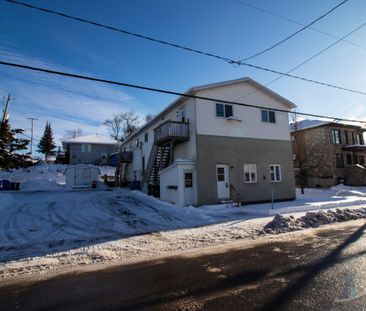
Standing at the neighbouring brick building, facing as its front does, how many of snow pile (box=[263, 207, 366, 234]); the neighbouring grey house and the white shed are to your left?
0

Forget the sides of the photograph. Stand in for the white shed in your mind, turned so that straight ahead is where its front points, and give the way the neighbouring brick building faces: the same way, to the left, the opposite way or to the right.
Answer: the same way

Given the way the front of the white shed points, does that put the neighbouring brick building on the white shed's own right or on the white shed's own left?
on the white shed's own left

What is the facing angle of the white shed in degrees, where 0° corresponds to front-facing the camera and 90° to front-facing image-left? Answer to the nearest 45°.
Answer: approximately 0°

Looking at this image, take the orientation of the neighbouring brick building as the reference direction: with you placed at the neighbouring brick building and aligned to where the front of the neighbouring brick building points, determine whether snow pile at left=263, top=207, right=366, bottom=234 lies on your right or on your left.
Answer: on your right

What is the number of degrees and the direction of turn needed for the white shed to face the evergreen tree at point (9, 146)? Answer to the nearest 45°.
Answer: approximately 135° to its right

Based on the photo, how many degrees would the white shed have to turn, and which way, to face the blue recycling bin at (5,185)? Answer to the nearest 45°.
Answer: approximately 90° to its right

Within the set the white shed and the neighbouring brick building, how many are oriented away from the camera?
0

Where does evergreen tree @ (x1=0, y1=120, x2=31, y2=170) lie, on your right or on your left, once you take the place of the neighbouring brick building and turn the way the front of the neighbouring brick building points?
on your right

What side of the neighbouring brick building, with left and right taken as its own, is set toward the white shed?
right

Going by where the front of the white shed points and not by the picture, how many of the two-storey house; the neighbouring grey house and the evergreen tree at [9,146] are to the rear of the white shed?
1

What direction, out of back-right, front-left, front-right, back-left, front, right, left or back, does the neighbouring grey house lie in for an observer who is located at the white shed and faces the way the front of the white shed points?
back

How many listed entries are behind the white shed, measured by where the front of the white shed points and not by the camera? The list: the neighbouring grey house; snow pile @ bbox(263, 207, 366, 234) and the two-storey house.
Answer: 1

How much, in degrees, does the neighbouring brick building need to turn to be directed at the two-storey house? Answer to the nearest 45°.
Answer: approximately 45° to its right
